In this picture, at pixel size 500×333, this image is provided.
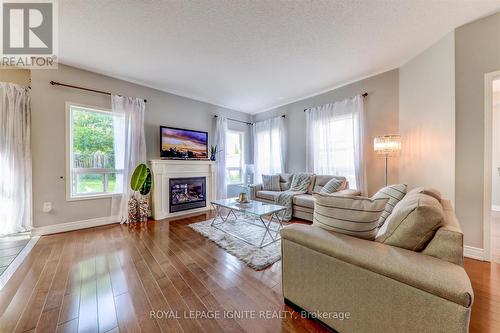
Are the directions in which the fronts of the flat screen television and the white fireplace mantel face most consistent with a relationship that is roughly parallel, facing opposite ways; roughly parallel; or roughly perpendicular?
roughly parallel

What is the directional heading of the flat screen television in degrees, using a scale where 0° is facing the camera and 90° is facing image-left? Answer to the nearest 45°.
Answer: approximately 315°

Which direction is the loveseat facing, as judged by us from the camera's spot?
facing the viewer and to the left of the viewer

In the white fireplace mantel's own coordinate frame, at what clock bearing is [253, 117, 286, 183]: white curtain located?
The white curtain is roughly at 10 o'clock from the white fireplace mantel.

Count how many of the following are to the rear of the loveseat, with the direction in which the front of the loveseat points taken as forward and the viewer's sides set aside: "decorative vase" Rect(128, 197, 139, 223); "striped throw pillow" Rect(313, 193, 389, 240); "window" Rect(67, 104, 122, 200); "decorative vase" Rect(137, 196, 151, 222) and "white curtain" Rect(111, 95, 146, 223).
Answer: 0

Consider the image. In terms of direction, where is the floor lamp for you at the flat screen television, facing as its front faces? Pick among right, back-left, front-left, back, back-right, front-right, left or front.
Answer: front

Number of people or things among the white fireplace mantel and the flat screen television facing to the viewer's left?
0

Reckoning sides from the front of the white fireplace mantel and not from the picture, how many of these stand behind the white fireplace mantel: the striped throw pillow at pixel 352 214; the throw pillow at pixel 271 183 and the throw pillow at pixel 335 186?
0

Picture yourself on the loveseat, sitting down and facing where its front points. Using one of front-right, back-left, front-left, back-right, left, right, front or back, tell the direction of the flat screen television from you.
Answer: front-right

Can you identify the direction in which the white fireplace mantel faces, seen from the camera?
facing the viewer and to the right of the viewer

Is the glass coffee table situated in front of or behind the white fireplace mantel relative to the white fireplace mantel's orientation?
in front

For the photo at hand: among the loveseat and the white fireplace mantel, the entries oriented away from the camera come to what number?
0

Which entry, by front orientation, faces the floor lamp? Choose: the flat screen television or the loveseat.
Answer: the flat screen television

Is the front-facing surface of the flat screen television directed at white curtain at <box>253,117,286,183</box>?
no

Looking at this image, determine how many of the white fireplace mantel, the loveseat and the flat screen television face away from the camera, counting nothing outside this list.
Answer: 0
